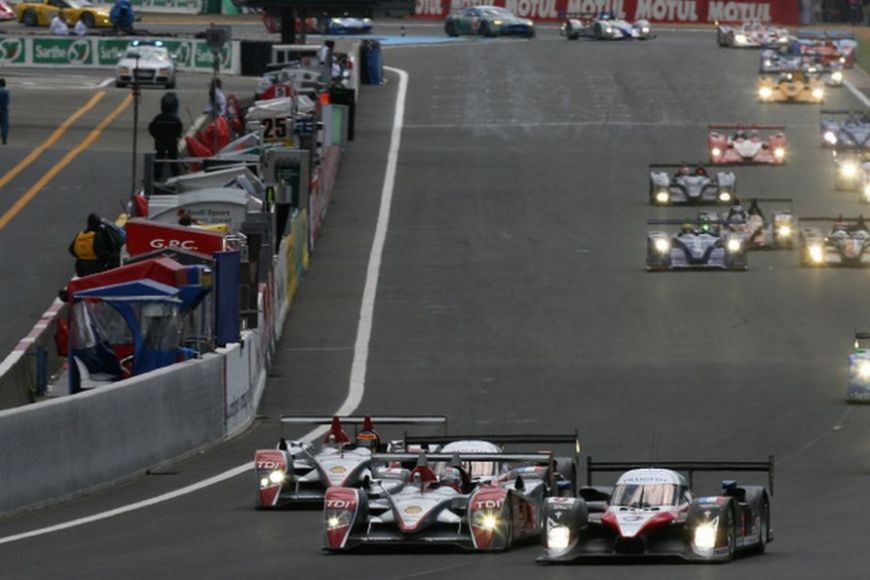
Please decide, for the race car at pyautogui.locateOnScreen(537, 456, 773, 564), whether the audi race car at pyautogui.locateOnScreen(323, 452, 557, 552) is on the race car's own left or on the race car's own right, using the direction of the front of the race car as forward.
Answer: on the race car's own right

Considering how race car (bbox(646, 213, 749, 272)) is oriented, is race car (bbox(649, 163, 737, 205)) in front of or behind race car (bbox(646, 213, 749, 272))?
behind

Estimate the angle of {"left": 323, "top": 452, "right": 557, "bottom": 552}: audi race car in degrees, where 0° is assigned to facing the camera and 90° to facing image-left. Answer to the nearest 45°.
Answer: approximately 0°

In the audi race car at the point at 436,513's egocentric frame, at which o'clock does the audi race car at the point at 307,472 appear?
the audi race car at the point at 307,472 is roughly at 5 o'clock from the audi race car at the point at 436,513.

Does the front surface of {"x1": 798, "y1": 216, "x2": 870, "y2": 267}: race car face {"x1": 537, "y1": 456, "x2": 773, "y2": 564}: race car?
yes

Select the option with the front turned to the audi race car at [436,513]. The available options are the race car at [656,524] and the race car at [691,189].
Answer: the race car at [691,189]

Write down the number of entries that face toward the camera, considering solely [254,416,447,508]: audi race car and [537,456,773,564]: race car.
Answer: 2

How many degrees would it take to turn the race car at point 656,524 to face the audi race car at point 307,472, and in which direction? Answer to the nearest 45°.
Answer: approximately 135° to its right

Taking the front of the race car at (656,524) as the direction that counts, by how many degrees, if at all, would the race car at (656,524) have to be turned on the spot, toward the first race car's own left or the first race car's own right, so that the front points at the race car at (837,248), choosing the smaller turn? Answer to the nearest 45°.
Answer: approximately 180°

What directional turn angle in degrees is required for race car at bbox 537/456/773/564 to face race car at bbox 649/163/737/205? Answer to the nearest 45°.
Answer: approximately 180°
